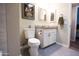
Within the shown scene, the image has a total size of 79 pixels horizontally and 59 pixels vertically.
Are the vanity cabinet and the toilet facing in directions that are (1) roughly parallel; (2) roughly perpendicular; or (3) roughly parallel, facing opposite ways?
roughly parallel

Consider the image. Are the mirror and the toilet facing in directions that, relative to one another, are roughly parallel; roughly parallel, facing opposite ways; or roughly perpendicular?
roughly parallel

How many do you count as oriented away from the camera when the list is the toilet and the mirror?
0

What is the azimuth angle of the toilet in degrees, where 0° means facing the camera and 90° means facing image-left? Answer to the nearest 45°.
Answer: approximately 315°

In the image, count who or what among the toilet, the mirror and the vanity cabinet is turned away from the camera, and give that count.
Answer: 0

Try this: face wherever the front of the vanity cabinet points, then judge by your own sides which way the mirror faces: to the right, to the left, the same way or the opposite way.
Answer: the same way

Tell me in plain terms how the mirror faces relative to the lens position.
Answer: facing the viewer and to the right of the viewer
